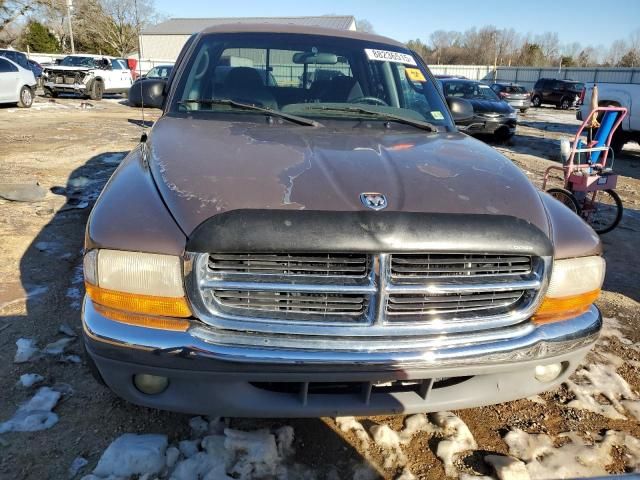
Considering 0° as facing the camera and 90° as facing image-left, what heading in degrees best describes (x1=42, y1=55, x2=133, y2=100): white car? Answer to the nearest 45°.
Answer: approximately 45°

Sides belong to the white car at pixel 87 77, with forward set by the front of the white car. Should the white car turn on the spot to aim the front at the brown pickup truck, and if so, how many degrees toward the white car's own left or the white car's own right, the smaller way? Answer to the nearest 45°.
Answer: approximately 45° to the white car's own left

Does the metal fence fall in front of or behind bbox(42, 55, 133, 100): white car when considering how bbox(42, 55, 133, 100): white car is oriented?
behind

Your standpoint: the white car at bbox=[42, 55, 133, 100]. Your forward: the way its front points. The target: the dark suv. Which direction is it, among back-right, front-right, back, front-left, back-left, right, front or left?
back-left

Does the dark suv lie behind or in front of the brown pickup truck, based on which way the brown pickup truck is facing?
behind

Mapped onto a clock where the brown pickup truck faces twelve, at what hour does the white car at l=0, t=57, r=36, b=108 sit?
The white car is roughly at 5 o'clock from the brown pickup truck.
